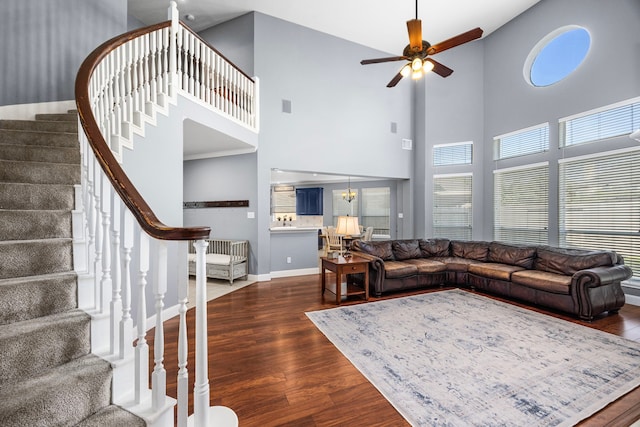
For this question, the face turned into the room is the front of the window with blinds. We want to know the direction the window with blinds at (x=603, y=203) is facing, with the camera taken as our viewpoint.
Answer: facing the viewer and to the left of the viewer

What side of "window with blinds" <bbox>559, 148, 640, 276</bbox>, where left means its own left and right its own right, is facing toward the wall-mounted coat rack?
front

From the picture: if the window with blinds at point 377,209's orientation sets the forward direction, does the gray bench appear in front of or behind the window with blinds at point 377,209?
in front

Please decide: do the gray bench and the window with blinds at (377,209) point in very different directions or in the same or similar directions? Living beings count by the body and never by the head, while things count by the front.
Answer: same or similar directions

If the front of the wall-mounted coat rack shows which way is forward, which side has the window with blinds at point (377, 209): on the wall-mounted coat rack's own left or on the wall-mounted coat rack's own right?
on the wall-mounted coat rack's own left

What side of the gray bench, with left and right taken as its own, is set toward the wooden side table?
left

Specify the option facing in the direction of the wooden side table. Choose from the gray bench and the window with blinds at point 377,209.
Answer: the window with blinds

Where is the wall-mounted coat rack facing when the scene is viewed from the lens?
facing the viewer

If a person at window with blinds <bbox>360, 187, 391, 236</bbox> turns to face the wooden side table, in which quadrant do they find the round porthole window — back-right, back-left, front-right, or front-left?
front-left

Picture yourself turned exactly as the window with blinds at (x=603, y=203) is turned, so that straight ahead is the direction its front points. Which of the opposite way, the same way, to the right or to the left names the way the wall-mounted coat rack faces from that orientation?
to the left

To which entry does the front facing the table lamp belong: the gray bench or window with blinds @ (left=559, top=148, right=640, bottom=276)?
the window with blinds
